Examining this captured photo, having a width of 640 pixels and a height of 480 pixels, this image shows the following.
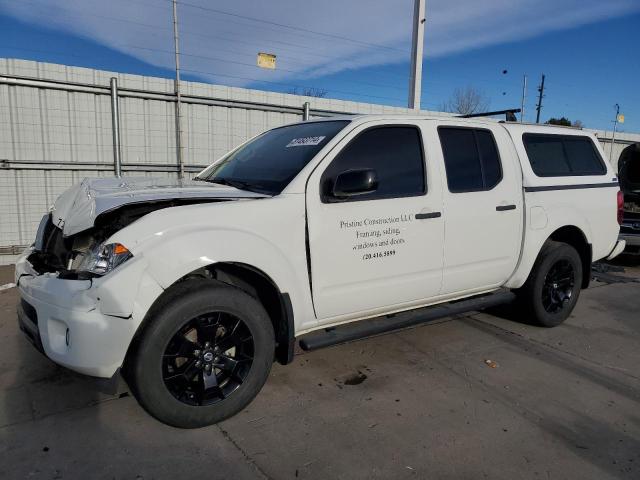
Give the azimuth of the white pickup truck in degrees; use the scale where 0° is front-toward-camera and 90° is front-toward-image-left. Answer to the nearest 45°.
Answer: approximately 45°

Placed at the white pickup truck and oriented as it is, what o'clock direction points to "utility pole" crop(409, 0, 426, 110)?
The utility pole is roughly at 5 o'clock from the white pickup truck.

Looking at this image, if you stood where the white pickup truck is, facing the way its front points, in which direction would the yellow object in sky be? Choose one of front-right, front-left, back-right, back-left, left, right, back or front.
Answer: back-right

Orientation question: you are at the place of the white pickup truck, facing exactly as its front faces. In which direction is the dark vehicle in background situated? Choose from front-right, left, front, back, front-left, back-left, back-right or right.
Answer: back
